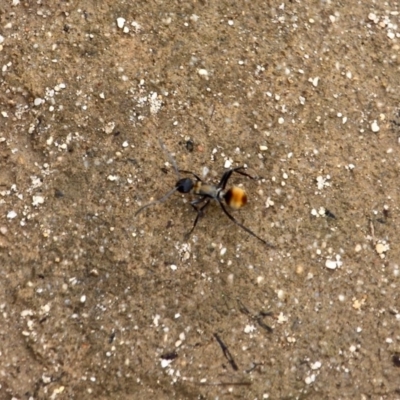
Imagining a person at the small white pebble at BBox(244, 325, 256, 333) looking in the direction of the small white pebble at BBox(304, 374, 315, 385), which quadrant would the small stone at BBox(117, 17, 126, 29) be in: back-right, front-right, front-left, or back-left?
back-left

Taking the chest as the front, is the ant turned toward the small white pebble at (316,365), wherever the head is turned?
no

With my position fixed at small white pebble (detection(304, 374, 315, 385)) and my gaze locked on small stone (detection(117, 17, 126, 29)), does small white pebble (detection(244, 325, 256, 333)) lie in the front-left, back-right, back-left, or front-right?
front-left

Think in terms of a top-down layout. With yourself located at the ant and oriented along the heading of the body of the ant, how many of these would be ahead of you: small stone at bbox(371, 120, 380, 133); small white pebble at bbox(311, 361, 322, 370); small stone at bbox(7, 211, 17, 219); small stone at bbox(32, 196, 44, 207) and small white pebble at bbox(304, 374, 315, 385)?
2

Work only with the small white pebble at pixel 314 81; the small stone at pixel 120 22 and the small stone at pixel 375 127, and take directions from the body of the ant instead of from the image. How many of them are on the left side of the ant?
0

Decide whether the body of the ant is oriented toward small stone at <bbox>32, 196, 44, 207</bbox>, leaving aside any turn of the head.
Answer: yes

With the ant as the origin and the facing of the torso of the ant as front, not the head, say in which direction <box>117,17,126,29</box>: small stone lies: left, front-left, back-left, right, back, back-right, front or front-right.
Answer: front-right

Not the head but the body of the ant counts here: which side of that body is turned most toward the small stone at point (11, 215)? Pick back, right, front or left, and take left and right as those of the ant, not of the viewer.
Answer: front

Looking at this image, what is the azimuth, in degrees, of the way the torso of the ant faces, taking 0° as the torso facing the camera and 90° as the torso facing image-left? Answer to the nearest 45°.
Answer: approximately 90°

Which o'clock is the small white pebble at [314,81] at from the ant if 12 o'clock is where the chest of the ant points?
The small white pebble is roughly at 4 o'clock from the ant.

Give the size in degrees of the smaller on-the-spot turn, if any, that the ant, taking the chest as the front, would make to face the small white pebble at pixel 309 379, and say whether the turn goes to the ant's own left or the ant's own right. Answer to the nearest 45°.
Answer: approximately 135° to the ant's own left
